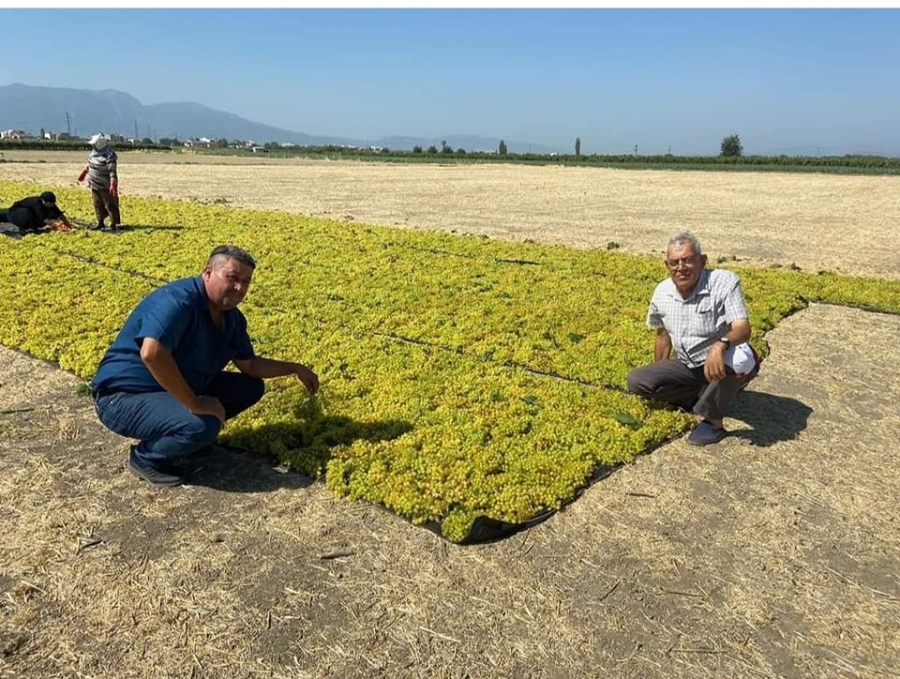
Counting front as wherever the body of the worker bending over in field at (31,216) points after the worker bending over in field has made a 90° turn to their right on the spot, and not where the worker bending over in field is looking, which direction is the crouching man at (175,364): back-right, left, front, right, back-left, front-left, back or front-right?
front

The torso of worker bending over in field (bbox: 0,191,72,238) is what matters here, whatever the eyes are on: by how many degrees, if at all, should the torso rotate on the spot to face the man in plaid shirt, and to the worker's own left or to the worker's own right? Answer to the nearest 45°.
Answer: approximately 90° to the worker's own right

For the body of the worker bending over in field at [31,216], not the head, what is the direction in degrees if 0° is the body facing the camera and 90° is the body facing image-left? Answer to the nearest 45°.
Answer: approximately 270°
